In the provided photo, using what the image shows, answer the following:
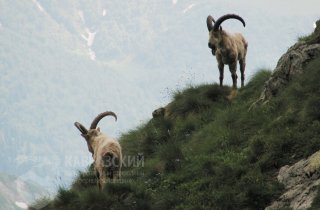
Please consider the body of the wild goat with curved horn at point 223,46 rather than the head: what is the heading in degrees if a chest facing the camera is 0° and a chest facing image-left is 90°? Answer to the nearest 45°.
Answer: approximately 45°

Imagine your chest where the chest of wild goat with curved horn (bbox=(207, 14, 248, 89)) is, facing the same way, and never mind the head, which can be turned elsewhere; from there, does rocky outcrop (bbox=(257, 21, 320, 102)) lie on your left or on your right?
on your left

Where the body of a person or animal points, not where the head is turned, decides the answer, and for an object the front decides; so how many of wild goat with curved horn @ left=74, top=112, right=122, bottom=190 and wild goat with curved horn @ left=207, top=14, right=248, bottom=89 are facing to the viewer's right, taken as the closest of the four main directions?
0

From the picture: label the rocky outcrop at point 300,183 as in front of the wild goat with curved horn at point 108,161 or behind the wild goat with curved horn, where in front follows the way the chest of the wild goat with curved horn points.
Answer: behind
